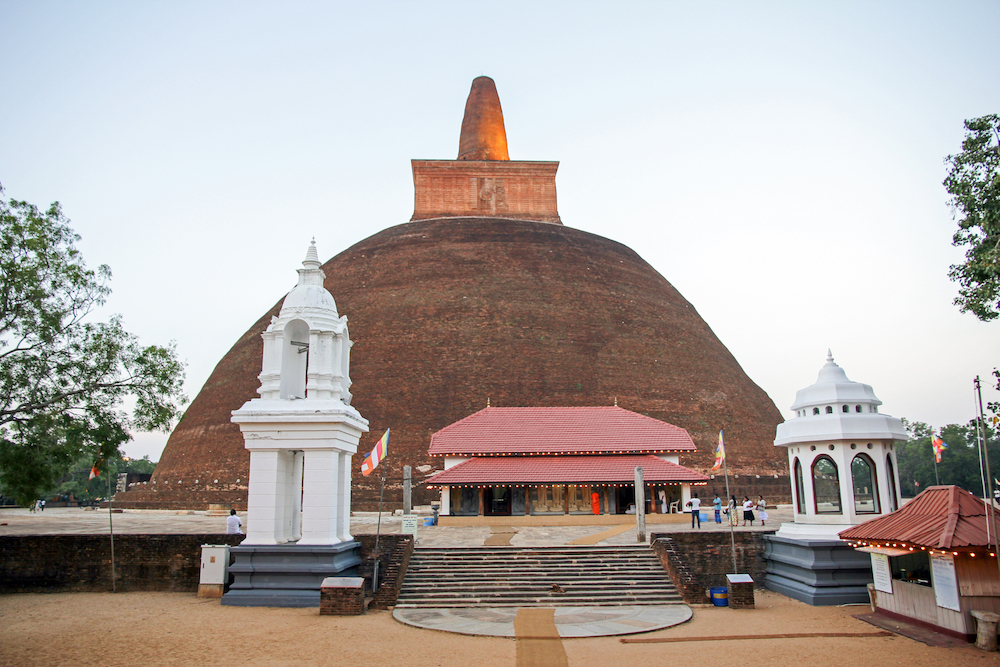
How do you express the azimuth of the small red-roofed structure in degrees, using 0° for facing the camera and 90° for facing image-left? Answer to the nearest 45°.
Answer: approximately 45°

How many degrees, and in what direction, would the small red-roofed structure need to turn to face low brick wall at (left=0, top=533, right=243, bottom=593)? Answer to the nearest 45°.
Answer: approximately 45° to its right

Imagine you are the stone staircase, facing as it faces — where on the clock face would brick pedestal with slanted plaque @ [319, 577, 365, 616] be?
The brick pedestal with slanted plaque is roughly at 2 o'clock from the stone staircase.

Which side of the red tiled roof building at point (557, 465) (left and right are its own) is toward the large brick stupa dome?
back

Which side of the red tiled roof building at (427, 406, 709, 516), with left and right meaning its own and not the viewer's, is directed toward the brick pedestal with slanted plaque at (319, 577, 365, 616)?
front

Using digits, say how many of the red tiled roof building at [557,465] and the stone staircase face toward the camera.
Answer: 2

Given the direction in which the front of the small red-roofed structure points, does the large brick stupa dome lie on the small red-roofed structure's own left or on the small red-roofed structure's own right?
on the small red-roofed structure's own right

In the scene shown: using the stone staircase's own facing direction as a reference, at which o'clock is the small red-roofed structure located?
The small red-roofed structure is roughly at 10 o'clock from the stone staircase.

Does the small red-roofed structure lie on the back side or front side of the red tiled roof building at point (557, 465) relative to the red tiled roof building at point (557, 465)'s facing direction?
on the front side

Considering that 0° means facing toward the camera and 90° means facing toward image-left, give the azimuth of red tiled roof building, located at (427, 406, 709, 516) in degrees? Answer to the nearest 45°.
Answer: approximately 0°
